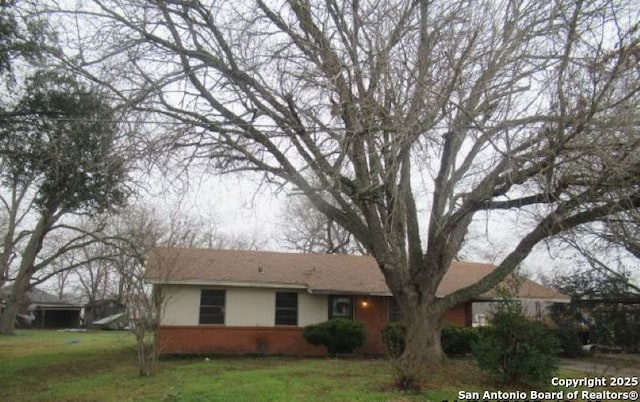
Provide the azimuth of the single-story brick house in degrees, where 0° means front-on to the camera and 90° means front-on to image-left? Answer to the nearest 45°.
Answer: approximately 0°

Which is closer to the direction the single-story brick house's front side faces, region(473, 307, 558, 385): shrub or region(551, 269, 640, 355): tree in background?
the shrub

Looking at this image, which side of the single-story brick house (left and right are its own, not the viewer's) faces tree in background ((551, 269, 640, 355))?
left

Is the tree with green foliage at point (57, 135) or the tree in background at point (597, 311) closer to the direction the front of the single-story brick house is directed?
the tree with green foliage

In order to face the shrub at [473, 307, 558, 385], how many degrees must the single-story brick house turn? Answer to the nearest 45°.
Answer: approximately 45° to its left

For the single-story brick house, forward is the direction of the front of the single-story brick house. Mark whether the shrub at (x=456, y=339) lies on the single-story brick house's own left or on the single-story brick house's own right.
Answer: on the single-story brick house's own left
